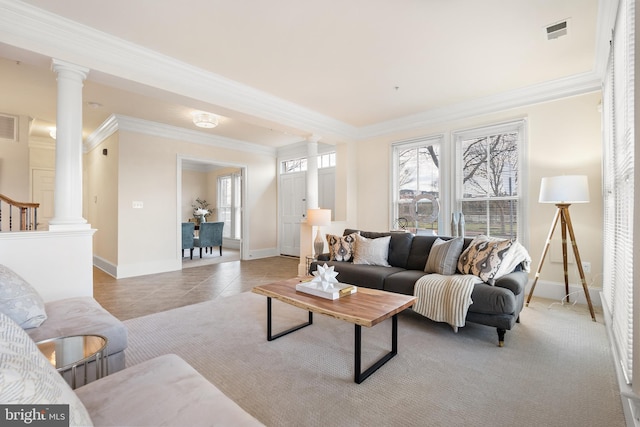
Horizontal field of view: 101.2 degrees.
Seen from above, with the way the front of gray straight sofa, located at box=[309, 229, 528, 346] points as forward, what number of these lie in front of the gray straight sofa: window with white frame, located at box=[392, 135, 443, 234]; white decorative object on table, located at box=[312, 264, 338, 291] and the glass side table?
2

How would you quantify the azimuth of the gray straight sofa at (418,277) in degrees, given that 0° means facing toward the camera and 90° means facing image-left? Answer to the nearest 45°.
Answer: approximately 45°

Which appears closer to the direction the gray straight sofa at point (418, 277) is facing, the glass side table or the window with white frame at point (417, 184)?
the glass side table

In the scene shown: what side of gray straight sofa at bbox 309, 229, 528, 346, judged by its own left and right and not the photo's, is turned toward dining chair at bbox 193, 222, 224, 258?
right

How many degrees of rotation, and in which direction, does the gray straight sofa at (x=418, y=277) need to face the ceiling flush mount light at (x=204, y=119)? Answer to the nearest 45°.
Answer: approximately 45° to its right

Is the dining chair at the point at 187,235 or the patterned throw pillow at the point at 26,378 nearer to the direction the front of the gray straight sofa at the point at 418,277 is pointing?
the patterned throw pillow

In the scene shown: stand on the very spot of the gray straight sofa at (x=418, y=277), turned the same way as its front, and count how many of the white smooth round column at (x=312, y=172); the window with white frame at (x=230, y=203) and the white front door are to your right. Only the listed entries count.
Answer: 3

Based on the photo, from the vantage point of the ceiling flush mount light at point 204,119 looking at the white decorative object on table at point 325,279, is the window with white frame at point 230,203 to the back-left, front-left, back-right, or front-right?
back-left

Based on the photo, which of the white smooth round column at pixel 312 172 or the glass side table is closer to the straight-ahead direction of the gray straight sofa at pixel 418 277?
the glass side table

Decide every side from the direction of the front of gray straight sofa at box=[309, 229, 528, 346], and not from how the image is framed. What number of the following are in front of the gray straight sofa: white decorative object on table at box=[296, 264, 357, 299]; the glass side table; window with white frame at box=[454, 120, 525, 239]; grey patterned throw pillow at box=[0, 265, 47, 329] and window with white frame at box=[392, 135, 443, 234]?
3

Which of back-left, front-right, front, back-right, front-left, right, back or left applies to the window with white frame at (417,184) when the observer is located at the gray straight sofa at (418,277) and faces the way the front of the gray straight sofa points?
back-right
